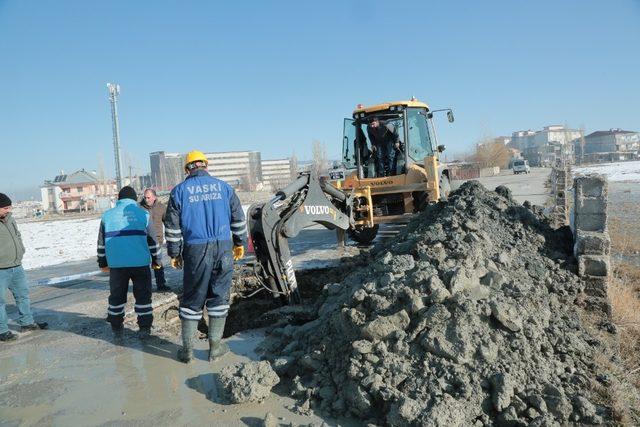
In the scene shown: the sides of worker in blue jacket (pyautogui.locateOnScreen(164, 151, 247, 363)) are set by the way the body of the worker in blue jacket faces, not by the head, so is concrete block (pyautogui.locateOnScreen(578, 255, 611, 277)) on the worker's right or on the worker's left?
on the worker's right

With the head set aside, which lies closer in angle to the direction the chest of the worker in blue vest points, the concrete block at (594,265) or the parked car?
the parked car

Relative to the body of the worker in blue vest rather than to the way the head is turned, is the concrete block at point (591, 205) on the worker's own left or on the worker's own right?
on the worker's own right

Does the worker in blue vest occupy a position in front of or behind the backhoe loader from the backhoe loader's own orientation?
behind

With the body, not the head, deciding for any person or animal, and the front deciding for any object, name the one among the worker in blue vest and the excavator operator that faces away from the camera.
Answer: the worker in blue vest

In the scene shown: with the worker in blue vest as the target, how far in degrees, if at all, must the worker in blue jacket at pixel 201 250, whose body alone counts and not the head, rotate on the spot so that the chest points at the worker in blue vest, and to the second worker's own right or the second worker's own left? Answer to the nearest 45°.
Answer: approximately 45° to the second worker's own left

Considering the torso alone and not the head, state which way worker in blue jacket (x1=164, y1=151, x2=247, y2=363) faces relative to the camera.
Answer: away from the camera

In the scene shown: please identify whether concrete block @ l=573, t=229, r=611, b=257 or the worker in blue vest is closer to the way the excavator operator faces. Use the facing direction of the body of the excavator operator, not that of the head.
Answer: the worker in blue vest

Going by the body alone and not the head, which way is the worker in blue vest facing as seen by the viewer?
away from the camera

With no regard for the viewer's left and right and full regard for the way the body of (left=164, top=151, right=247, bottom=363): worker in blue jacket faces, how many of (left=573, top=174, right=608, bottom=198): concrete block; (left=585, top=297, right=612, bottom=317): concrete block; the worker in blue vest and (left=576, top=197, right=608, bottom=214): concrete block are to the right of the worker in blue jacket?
3

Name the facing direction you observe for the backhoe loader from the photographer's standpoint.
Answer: facing away from the viewer and to the right of the viewer

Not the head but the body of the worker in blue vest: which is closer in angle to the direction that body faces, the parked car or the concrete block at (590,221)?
the parked car

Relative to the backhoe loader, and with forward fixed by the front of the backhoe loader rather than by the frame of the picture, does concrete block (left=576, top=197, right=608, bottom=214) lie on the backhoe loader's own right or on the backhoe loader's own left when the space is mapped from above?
on the backhoe loader's own right

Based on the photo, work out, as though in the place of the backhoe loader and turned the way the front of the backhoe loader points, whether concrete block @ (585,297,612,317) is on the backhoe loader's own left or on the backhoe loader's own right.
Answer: on the backhoe loader's own right

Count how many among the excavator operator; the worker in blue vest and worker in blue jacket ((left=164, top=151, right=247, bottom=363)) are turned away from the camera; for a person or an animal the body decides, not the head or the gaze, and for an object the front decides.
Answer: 2
